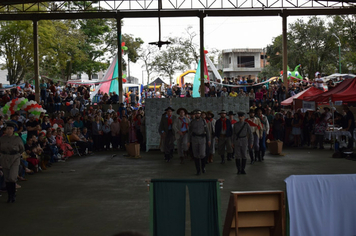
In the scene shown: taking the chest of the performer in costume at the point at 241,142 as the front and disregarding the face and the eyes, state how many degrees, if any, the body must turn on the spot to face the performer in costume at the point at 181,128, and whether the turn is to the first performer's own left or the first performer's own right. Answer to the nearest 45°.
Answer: approximately 135° to the first performer's own right

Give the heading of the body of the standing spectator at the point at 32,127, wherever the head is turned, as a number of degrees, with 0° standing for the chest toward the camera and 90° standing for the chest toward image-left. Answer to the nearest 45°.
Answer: approximately 315°

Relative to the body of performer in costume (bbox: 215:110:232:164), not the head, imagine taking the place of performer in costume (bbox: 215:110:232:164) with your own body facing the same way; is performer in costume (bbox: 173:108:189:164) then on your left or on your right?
on your right

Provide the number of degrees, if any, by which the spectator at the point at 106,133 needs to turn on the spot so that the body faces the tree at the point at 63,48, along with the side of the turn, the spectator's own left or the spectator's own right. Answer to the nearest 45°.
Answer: approximately 180°

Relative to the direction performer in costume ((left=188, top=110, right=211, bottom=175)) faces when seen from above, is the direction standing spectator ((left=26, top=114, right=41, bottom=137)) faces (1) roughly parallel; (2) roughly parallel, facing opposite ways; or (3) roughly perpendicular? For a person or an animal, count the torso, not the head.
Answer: roughly perpendicular
